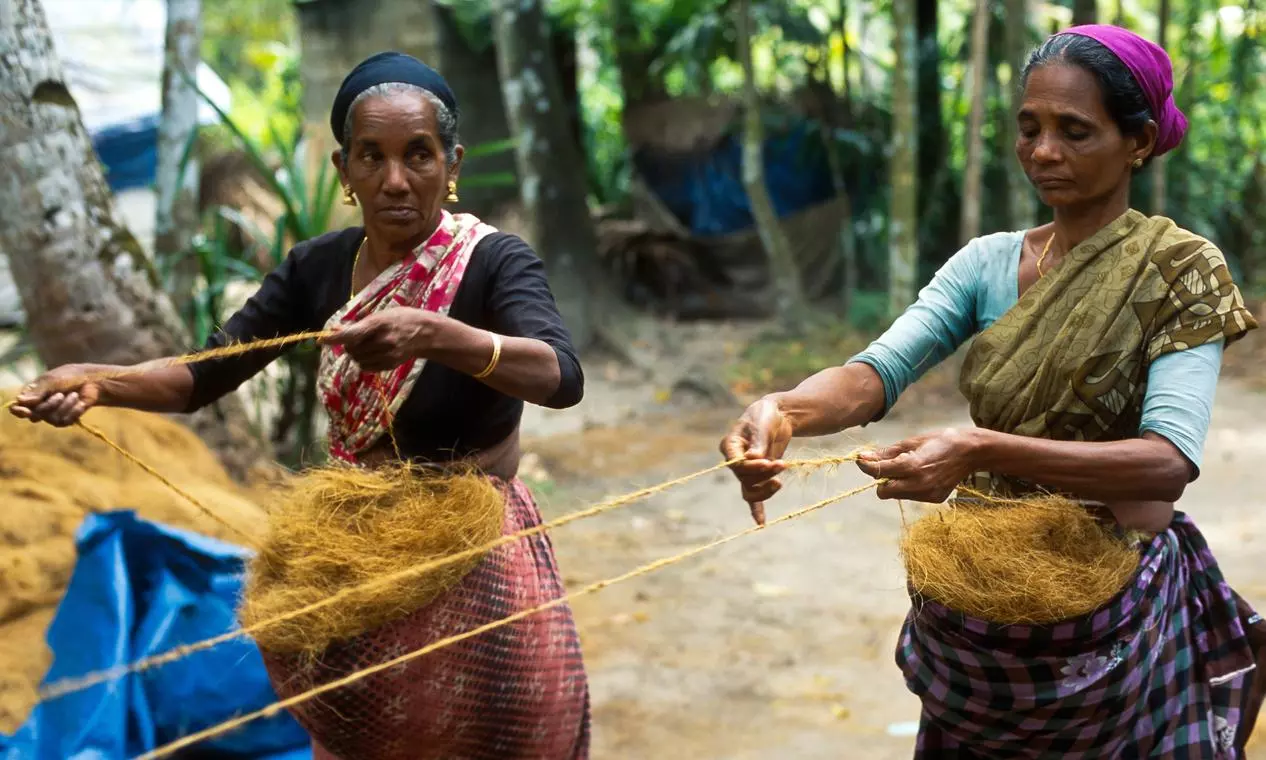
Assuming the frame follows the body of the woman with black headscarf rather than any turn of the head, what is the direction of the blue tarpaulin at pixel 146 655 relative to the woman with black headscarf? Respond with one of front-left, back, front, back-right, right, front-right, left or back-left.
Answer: right

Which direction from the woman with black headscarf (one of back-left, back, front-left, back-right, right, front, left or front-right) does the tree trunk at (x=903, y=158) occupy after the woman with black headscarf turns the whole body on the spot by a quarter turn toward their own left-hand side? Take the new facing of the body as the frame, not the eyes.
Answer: left

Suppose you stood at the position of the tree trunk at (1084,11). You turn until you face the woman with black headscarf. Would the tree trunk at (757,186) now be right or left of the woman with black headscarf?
right

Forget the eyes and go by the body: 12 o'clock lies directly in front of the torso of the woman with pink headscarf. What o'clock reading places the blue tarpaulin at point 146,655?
The blue tarpaulin is roughly at 2 o'clock from the woman with pink headscarf.

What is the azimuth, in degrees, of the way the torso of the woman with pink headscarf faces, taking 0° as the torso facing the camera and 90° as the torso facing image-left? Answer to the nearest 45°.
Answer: approximately 45°

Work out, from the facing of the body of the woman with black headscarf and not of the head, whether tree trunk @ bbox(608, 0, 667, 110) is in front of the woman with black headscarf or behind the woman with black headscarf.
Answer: behind

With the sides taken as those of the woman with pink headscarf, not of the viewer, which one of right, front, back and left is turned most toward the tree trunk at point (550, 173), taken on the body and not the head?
right

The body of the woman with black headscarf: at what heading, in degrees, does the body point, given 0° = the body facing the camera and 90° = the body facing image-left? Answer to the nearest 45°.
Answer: approximately 45°

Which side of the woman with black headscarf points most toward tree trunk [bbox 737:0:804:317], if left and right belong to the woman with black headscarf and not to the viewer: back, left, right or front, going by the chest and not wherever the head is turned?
back

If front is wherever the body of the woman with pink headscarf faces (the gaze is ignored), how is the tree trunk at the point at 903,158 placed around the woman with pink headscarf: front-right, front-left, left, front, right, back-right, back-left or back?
back-right

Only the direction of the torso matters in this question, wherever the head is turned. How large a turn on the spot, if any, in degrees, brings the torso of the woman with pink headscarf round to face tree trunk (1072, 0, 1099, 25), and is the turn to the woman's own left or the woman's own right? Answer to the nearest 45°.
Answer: approximately 135° to the woman's own right

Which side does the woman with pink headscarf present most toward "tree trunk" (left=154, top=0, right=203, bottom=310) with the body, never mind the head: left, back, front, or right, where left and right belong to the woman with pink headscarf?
right

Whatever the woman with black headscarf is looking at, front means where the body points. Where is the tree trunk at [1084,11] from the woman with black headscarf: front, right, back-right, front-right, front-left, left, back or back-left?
back
